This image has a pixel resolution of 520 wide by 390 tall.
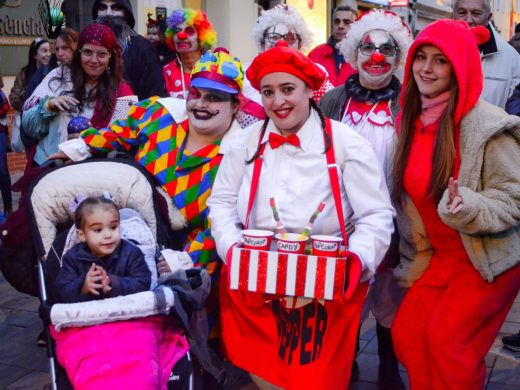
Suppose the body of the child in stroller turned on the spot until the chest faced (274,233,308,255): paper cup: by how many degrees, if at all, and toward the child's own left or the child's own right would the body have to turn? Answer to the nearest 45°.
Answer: approximately 45° to the child's own left

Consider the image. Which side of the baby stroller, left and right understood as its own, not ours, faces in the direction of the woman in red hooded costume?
left

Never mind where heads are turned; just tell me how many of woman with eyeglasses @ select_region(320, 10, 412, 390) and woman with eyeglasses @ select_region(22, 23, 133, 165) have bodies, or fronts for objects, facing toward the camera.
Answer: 2

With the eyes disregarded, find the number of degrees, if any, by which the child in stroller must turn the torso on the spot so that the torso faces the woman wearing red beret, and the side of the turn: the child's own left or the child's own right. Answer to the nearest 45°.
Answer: approximately 90° to the child's own left

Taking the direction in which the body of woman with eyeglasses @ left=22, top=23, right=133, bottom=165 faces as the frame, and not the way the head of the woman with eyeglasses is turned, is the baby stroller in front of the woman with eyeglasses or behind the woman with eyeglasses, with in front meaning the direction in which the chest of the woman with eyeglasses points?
in front

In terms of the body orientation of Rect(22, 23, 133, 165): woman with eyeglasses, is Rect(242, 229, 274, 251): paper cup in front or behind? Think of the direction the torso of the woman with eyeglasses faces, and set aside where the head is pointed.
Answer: in front

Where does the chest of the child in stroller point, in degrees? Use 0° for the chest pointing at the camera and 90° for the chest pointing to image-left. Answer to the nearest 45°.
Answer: approximately 0°

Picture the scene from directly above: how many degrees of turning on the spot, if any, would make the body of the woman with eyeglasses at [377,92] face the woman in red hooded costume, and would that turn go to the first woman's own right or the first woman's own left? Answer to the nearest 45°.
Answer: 0° — they already face them
